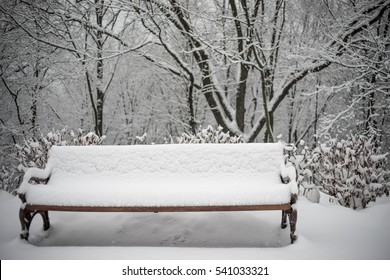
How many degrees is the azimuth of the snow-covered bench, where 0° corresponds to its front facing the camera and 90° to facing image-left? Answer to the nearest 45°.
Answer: approximately 0°

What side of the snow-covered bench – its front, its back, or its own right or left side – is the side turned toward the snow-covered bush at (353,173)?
left

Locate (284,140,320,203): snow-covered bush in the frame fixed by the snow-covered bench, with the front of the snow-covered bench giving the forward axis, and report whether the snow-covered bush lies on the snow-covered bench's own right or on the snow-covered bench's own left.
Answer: on the snow-covered bench's own left

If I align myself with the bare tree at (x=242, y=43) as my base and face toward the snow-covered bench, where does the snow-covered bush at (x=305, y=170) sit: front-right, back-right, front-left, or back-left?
front-left

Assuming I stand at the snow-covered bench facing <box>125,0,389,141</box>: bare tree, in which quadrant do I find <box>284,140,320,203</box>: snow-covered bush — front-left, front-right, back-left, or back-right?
front-right

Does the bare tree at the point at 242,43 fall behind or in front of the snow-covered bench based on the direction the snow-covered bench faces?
behind

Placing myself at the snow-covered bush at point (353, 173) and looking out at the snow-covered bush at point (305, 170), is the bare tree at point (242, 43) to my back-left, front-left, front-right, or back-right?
front-right
